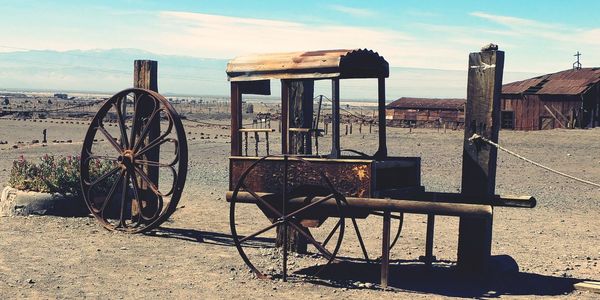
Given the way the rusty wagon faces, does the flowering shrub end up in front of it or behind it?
behind

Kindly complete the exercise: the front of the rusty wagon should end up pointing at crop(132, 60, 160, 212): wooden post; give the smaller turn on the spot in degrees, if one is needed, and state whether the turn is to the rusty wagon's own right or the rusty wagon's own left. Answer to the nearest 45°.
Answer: approximately 135° to the rusty wagon's own left

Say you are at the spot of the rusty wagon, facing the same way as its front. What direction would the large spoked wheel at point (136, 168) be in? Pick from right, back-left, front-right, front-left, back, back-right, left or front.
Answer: back-left

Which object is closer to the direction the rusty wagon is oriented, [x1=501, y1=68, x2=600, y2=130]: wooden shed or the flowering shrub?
the wooden shed

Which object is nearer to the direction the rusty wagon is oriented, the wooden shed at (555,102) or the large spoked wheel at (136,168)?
the wooden shed

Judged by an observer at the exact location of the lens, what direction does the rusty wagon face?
facing to the right of the viewer

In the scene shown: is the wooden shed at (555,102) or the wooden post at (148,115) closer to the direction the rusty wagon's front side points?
the wooden shed

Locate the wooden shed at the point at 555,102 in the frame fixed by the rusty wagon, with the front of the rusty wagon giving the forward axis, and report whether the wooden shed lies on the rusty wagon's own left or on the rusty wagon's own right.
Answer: on the rusty wagon's own left
